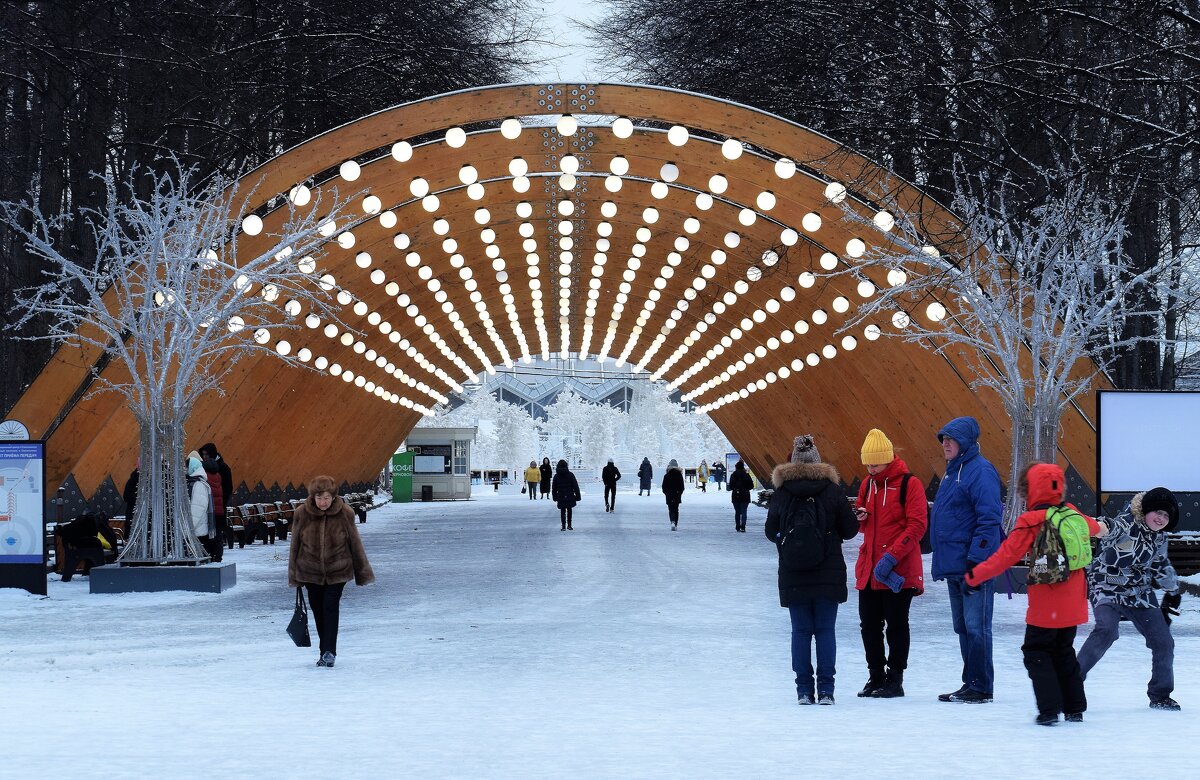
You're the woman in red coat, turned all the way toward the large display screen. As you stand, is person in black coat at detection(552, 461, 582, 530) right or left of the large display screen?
left

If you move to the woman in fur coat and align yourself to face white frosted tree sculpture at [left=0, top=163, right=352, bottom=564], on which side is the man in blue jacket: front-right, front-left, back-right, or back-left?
back-right

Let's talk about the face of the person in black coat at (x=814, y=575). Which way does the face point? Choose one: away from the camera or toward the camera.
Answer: away from the camera

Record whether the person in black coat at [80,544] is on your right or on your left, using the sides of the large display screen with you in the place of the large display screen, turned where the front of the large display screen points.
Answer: on your right

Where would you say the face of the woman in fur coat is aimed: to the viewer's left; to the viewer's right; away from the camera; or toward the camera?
toward the camera

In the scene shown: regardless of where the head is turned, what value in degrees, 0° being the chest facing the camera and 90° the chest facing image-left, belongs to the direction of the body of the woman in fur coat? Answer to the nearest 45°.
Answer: approximately 0°

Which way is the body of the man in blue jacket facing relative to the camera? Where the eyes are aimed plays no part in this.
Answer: to the viewer's left

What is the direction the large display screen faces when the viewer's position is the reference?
facing the viewer

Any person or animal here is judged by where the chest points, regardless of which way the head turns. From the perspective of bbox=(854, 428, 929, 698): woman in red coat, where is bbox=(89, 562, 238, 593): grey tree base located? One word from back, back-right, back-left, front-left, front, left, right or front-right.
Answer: right

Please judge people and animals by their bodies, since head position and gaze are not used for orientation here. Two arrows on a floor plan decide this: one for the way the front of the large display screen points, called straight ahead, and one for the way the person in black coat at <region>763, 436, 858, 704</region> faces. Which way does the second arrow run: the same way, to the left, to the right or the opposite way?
the opposite way

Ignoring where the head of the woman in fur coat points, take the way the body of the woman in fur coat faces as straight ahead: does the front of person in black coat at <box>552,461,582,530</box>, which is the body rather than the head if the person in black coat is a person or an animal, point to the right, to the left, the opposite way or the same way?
the opposite way

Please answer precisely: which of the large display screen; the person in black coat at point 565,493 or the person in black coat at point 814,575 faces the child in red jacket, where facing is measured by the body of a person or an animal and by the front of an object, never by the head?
the large display screen

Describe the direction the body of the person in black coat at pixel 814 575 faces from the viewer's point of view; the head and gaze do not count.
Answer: away from the camera

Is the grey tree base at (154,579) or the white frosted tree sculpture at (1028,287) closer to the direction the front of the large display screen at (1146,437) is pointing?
the grey tree base
